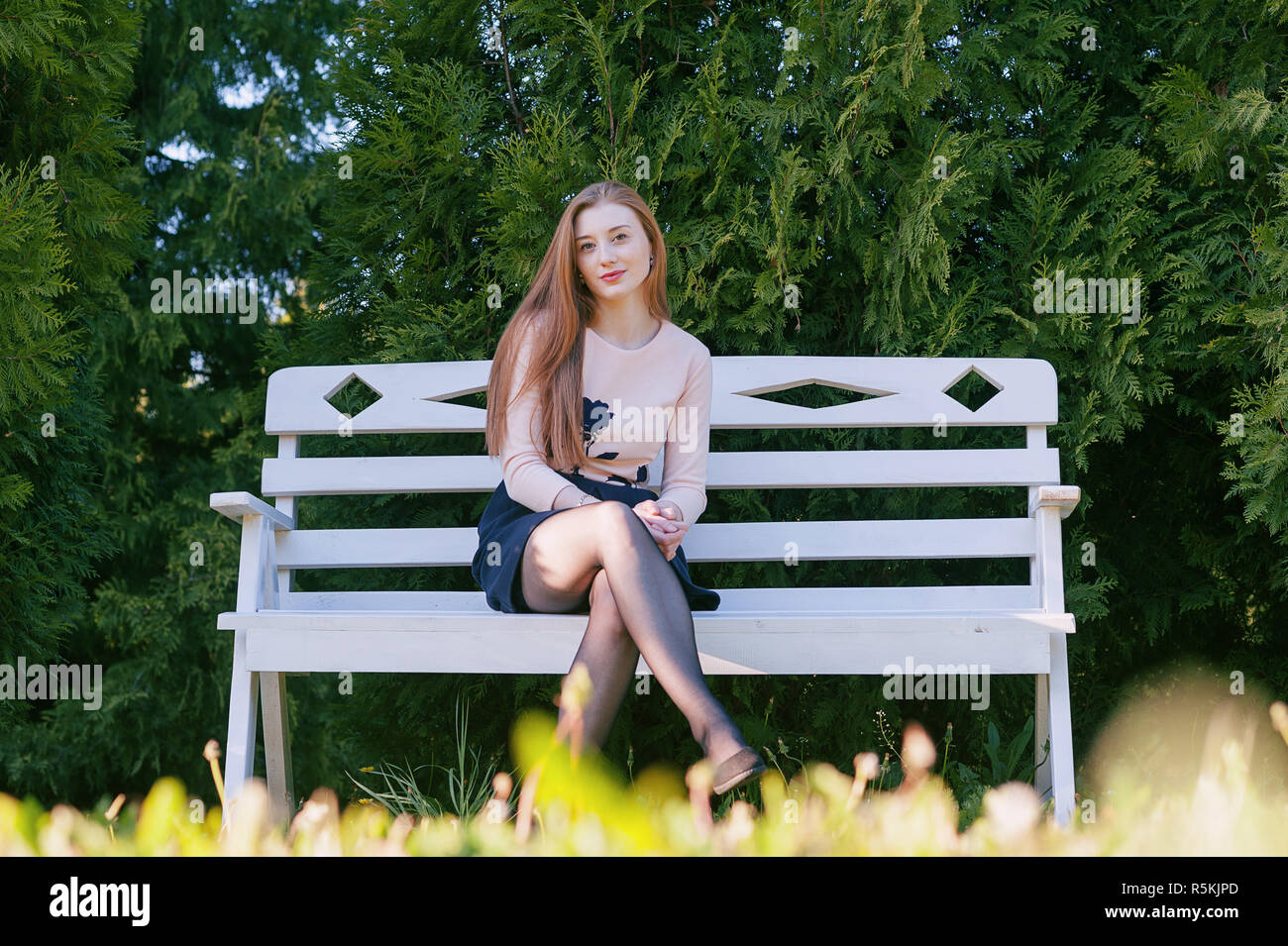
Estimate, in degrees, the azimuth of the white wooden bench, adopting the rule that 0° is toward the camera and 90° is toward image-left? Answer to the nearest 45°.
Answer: approximately 0°

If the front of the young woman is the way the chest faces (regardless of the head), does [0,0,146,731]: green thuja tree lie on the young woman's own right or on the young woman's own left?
on the young woman's own right

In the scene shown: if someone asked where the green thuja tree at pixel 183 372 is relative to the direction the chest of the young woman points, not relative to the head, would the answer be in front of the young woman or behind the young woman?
behind

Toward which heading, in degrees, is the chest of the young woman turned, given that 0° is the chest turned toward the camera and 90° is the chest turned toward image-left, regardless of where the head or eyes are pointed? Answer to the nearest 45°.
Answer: approximately 0°

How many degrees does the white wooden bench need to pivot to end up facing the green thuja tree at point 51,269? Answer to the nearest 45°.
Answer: approximately 90° to its right
